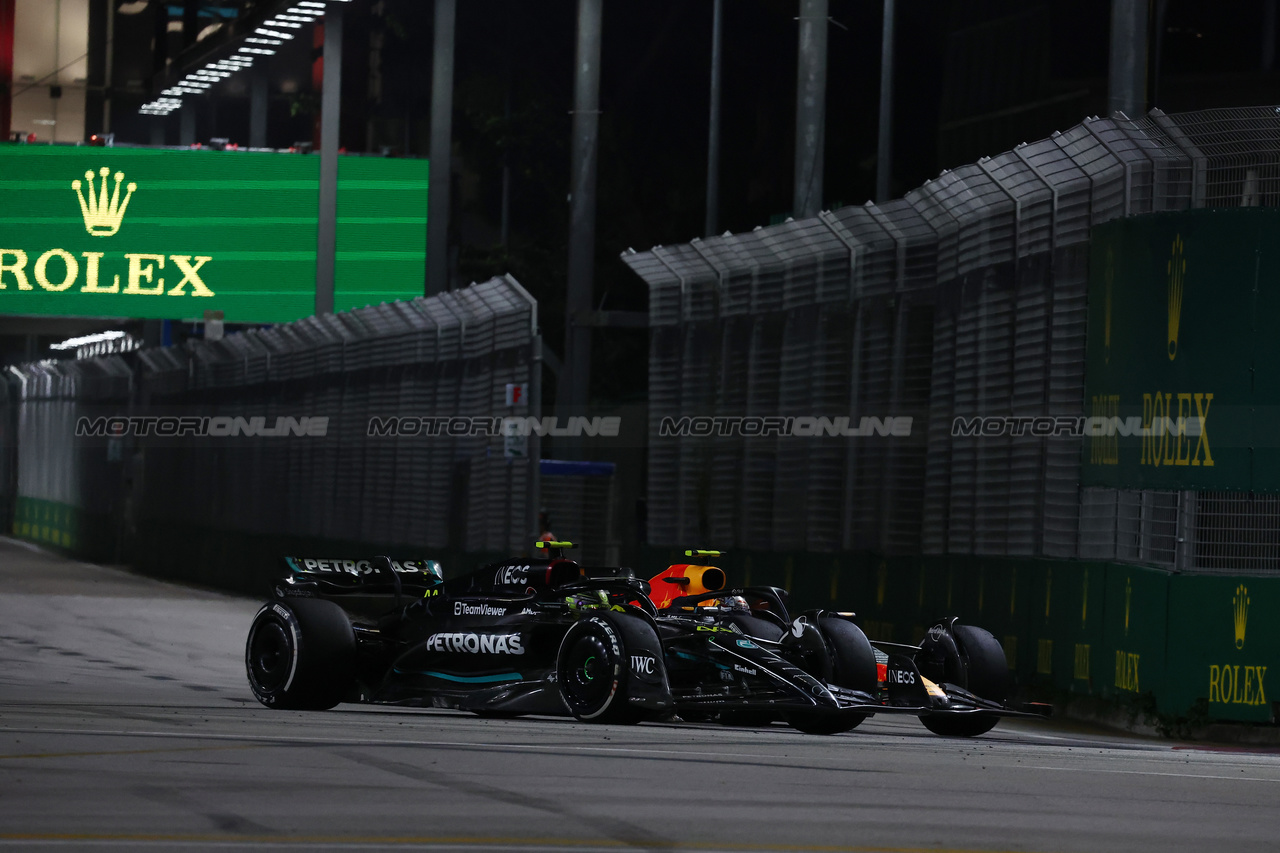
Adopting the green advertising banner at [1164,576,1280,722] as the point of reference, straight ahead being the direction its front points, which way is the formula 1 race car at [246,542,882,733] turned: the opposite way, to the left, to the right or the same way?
to the left

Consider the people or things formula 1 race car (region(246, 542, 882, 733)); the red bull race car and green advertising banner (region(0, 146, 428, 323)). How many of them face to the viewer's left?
0

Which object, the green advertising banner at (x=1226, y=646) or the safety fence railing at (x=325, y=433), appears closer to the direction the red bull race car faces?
the green advertising banner

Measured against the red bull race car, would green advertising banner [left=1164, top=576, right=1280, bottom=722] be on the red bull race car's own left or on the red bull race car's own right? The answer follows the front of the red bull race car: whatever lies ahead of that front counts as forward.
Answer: on the red bull race car's own left

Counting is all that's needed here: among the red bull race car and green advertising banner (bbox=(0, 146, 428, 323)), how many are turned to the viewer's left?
0

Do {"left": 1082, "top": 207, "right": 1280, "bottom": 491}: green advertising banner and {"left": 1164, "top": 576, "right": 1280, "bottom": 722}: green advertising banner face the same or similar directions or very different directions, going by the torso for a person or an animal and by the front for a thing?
same or similar directions

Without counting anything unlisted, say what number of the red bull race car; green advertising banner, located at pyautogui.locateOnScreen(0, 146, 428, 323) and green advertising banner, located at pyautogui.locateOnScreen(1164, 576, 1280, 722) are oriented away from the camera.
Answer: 0

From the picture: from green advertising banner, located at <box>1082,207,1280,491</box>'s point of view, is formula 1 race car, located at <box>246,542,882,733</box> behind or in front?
in front

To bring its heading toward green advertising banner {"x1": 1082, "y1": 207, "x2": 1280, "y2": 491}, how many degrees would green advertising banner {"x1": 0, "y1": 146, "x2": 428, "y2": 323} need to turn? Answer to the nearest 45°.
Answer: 0° — it already faces it

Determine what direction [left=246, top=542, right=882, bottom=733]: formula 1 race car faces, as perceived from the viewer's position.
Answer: facing the viewer and to the right of the viewer

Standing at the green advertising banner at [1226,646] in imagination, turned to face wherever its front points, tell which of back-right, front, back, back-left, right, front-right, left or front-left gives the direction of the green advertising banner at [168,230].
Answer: right

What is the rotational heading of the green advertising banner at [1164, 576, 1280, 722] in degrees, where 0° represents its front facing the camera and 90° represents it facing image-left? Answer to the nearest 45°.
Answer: approximately 45°

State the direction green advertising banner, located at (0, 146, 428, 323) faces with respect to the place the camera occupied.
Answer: facing the viewer
